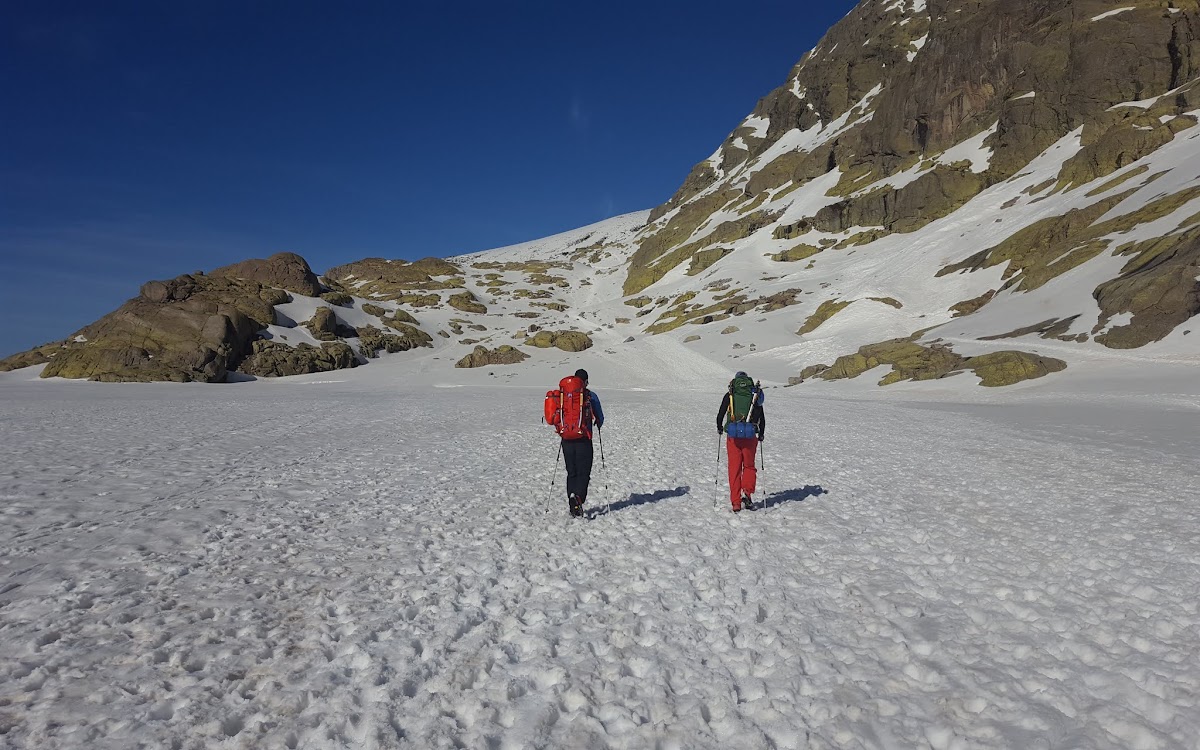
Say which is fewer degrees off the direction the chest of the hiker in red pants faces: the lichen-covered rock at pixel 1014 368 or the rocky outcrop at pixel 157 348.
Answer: the lichen-covered rock

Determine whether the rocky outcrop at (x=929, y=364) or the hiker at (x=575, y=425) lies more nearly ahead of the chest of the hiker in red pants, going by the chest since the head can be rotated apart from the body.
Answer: the rocky outcrop

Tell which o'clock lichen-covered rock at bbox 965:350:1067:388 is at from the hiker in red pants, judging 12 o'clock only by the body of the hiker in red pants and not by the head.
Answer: The lichen-covered rock is roughly at 1 o'clock from the hiker in red pants.

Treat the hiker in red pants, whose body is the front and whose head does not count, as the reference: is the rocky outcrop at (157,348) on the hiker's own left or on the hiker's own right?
on the hiker's own left

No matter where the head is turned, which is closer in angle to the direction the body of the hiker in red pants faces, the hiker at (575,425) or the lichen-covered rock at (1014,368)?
the lichen-covered rock

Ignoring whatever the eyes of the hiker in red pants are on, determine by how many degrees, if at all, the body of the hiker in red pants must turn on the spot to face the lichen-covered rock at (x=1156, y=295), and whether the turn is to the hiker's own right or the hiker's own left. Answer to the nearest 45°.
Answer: approximately 45° to the hiker's own right

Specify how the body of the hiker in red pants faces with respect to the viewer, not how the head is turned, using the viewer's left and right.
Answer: facing away from the viewer

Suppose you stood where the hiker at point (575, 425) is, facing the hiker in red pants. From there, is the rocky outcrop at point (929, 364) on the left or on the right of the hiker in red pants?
left

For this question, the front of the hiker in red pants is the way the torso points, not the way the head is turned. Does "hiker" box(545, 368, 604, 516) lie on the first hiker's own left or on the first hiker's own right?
on the first hiker's own left

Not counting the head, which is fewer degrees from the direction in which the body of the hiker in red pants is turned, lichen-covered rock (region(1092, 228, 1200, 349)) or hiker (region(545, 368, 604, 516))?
the lichen-covered rock
